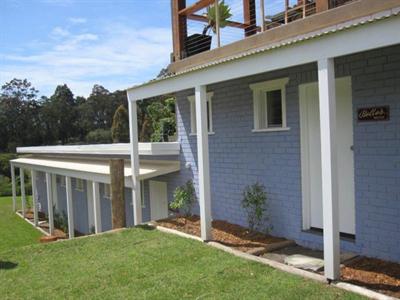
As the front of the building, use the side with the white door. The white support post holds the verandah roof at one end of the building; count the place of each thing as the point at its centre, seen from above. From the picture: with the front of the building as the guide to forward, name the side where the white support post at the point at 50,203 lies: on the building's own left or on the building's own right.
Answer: on the building's own right

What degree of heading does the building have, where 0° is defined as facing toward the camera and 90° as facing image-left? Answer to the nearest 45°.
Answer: approximately 45°

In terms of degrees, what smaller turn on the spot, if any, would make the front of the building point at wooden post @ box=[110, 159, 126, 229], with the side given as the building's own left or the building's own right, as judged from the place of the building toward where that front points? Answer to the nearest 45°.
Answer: approximately 90° to the building's own right

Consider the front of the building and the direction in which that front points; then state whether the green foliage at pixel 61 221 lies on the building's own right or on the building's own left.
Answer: on the building's own right

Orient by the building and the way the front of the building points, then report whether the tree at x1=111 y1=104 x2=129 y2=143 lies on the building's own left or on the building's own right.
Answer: on the building's own right
